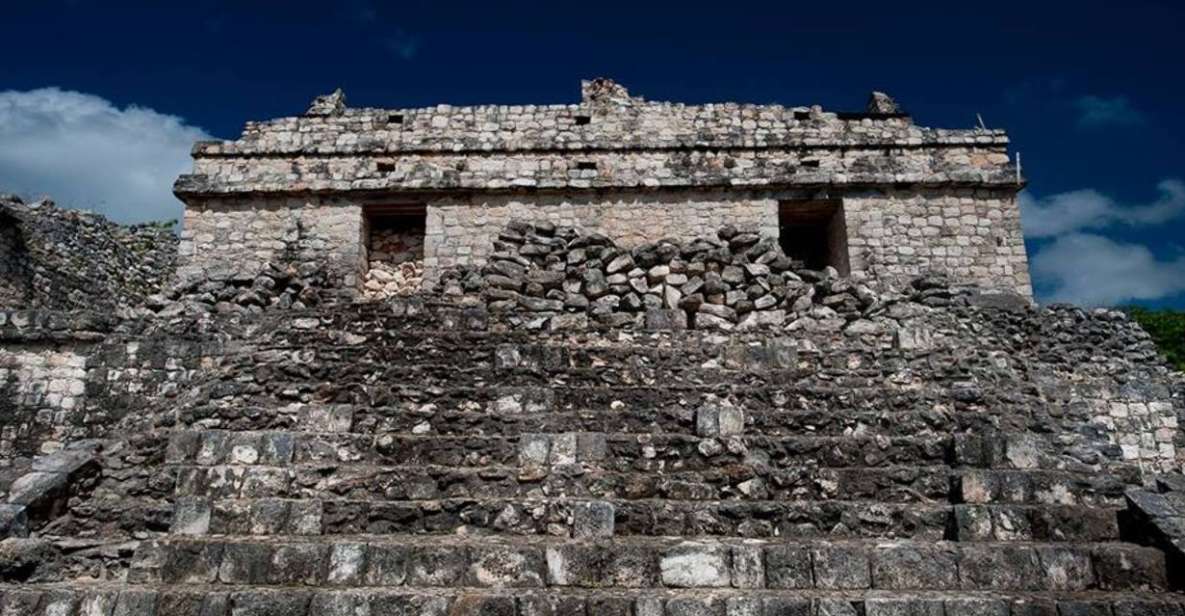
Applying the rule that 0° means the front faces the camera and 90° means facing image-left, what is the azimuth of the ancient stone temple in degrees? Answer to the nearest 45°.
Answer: approximately 0°
